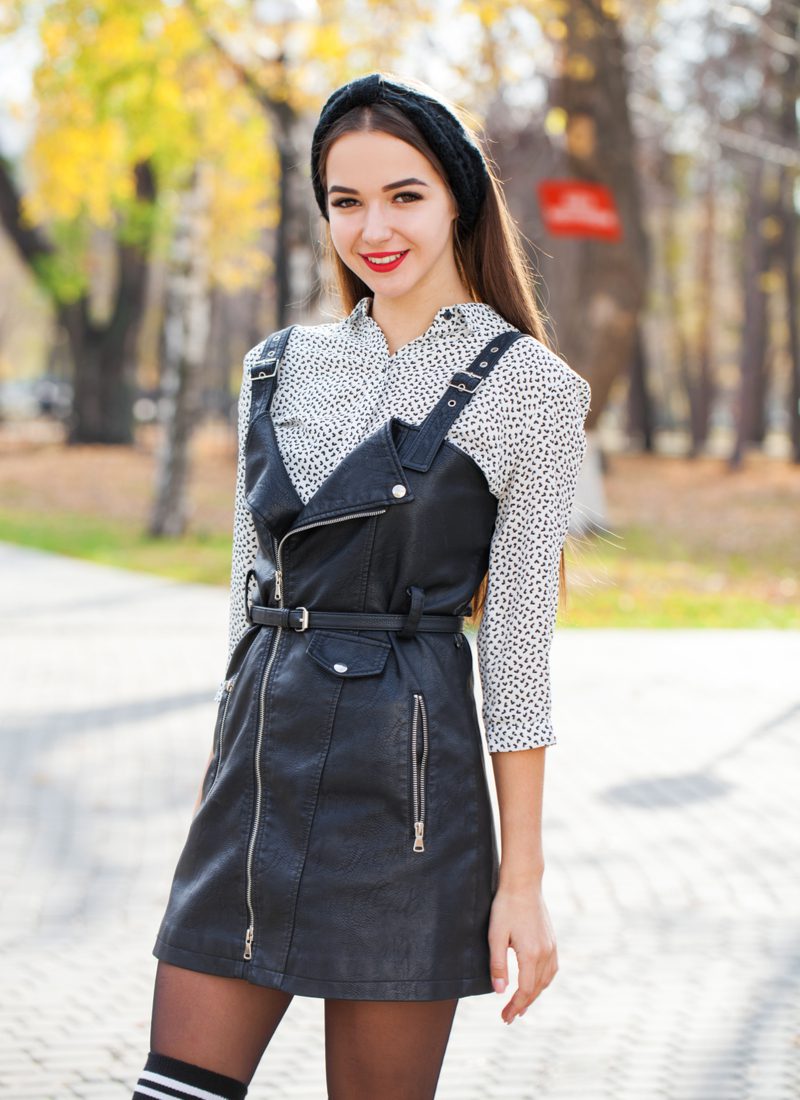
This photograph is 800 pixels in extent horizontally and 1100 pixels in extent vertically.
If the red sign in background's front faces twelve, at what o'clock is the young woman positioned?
The young woman is roughly at 12 o'clock from the red sign in background.

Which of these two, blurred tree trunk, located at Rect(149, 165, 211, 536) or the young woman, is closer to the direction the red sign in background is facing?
the young woman

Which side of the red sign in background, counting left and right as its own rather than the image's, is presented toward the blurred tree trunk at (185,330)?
right

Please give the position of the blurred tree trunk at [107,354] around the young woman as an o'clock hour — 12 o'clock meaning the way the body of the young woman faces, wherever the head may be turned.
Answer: The blurred tree trunk is roughly at 4 o'clock from the young woman.

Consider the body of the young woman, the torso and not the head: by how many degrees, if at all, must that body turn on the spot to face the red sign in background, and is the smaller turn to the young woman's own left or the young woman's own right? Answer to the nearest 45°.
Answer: approximately 135° to the young woman's own right

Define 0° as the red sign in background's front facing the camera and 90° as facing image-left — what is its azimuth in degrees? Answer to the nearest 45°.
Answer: approximately 0°

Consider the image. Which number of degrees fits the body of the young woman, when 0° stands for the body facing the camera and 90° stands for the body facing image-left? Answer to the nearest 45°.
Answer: approximately 45°
